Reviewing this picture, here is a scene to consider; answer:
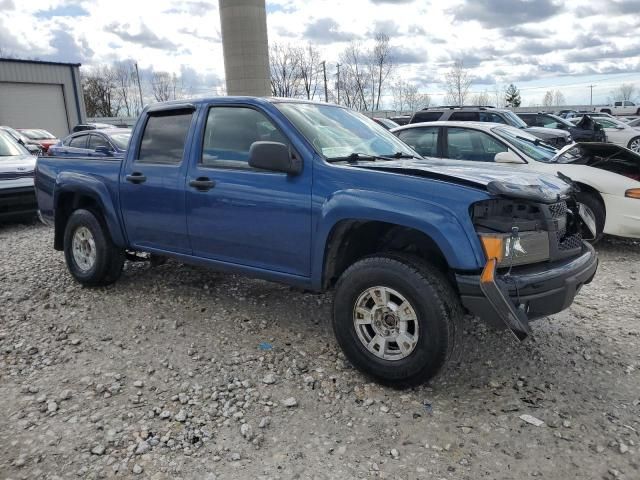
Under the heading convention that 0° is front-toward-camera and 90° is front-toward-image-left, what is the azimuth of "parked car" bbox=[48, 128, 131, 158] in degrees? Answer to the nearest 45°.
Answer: approximately 315°

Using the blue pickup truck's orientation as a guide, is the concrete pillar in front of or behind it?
behind

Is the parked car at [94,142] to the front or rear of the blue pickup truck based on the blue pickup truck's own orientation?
to the rear

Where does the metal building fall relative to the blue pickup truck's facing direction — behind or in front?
behind

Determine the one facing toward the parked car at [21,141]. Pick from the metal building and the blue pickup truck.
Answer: the metal building

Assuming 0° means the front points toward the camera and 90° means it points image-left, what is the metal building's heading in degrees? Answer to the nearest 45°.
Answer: approximately 0°

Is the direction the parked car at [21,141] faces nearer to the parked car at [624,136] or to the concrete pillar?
the parked car

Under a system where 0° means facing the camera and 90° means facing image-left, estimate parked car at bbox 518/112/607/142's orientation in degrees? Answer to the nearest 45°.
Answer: approximately 315°
